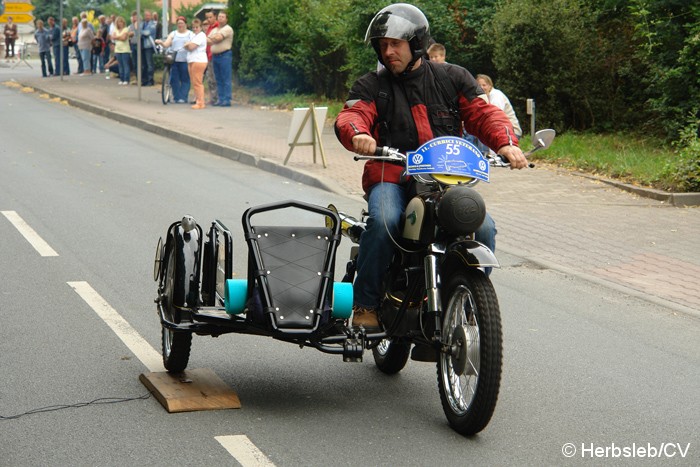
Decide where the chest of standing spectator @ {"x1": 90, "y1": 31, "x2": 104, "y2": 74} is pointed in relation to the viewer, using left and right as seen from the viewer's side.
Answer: facing the viewer

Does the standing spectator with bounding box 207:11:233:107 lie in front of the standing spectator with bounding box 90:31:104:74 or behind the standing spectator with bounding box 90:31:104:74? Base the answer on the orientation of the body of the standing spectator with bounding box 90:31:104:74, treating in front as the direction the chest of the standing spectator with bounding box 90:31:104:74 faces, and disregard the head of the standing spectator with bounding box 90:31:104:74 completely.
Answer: in front

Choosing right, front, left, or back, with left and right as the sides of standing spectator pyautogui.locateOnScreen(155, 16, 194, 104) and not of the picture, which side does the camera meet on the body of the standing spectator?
front

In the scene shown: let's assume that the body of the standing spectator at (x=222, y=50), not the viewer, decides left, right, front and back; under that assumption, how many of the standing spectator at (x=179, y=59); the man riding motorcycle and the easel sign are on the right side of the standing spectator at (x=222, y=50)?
1

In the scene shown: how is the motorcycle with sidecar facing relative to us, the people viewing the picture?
facing the viewer and to the right of the viewer

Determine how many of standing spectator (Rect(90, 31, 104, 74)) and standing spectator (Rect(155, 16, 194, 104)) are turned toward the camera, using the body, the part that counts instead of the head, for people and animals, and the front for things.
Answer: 2

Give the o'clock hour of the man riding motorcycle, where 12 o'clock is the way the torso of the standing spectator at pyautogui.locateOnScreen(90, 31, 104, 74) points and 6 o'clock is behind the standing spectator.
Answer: The man riding motorcycle is roughly at 12 o'clock from the standing spectator.

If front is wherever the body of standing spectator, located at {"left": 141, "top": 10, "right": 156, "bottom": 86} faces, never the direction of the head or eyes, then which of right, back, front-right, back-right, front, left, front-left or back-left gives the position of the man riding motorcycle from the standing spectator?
front-left

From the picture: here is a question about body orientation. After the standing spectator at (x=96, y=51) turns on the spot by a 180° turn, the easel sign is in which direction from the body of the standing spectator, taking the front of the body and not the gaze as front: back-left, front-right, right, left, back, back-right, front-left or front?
back

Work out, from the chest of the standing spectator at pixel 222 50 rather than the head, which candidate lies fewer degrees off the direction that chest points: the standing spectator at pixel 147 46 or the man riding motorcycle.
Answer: the man riding motorcycle

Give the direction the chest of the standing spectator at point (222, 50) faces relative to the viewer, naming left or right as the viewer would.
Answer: facing the viewer and to the left of the viewer
